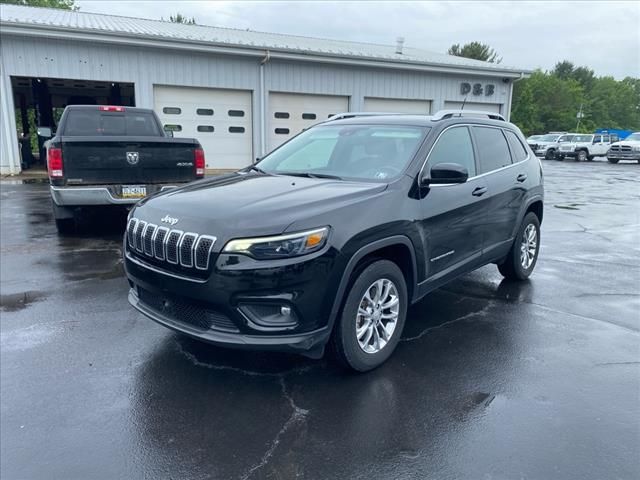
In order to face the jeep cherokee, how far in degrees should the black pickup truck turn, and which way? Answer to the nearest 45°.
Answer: approximately 180°

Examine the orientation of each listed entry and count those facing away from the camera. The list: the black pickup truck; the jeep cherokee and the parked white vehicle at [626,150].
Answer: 1

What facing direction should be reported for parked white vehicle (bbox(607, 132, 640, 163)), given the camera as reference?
facing the viewer and to the left of the viewer

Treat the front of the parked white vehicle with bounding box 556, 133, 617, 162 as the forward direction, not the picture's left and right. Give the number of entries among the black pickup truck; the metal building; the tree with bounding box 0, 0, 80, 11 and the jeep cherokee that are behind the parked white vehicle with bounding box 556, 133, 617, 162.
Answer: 0

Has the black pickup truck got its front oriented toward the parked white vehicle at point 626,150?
no

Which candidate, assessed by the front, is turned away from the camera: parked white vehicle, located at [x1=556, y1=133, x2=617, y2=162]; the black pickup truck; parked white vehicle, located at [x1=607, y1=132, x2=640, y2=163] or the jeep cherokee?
the black pickup truck

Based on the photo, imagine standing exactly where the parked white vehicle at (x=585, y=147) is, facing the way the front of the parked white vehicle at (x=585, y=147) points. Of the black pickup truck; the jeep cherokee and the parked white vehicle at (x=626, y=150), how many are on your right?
0

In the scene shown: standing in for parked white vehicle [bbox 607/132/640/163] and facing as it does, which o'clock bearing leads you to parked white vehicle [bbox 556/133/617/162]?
parked white vehicle [bbox 556/133/617/162] is roughly at 3 o'clock from parked white vehicle [bbox 607/132/640/163].

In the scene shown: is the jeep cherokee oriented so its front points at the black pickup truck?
no

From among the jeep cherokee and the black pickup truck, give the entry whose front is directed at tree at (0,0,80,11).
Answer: the black pickup truck

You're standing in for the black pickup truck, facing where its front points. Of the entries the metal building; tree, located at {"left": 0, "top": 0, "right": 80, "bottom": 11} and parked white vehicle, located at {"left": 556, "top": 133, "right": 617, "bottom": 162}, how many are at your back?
0

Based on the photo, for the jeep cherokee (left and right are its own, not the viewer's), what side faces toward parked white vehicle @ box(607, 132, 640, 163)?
back

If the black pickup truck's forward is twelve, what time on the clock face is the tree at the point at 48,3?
The tree is roughly at 12 o'clock from the black pickup truck.

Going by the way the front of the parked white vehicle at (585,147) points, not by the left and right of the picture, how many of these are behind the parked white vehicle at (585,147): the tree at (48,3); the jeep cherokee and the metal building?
0

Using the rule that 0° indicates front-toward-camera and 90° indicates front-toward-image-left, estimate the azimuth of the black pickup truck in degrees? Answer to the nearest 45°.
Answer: approximately 180°

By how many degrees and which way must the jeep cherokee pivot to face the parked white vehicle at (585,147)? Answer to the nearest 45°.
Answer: approximately 180°

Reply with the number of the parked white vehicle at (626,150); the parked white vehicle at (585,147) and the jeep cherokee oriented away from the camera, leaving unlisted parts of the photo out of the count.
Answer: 0

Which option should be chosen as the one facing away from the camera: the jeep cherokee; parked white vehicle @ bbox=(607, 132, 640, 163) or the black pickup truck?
the black pickup truck

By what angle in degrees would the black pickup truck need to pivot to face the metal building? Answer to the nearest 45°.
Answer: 0° — it already faces it
